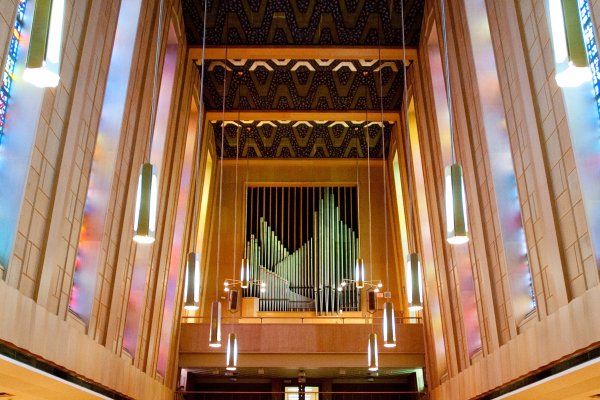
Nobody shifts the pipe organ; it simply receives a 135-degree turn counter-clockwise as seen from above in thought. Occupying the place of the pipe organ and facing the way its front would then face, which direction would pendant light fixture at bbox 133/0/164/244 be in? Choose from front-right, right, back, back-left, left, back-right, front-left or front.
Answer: back-right

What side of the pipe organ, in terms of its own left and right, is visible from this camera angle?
front

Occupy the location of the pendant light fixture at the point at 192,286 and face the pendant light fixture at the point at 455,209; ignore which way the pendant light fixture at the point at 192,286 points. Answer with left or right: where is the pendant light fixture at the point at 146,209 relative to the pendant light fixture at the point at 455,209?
right

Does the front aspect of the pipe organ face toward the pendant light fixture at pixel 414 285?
yes

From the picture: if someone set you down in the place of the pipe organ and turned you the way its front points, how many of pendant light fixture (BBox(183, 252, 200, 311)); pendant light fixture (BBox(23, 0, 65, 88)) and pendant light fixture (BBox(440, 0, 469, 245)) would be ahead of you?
3

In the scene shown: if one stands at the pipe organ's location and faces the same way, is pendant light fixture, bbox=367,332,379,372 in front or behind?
in front

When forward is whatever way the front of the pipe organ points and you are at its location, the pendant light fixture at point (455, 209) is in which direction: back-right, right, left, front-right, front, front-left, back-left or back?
front

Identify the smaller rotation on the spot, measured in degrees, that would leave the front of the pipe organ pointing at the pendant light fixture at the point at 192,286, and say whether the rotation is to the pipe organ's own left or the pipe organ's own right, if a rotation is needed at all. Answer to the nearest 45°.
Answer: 0° — it already faces it

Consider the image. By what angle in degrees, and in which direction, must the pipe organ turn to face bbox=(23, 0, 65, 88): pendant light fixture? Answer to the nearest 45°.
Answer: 0° — it already faces it

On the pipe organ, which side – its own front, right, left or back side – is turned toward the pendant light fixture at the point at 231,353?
front

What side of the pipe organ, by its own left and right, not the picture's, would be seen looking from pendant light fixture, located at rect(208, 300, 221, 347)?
front
